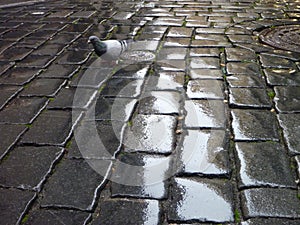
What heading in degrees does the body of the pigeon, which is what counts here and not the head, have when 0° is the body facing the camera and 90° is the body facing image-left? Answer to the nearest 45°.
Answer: approximately 90°

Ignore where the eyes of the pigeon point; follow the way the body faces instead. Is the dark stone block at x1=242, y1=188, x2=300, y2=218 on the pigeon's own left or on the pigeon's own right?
on the pigeon's own left

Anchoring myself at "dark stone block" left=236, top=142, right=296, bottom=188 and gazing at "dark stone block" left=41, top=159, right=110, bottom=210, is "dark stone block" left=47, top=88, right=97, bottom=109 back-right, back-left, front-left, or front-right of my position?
front-right

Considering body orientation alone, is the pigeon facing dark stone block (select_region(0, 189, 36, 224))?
no

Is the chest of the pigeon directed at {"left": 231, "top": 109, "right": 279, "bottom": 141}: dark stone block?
no

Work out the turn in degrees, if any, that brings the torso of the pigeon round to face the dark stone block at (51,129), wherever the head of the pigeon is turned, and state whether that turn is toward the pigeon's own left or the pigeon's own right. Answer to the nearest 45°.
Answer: approximately 90° to the pigeon's own left

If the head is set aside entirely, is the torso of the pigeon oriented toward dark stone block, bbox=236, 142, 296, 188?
no

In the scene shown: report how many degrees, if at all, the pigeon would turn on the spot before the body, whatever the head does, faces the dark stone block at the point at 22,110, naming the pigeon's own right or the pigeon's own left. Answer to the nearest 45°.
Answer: approximately 45° to the pigeon's own left

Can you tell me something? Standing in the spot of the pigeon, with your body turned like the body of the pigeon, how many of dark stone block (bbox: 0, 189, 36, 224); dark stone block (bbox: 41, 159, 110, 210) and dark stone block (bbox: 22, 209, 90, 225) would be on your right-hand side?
0

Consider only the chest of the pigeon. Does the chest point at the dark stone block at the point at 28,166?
no

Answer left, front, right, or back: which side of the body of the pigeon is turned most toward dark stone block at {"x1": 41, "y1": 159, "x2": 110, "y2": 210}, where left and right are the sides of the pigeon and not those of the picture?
left

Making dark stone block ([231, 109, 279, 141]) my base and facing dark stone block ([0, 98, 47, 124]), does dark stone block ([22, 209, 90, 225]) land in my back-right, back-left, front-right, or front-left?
front-left

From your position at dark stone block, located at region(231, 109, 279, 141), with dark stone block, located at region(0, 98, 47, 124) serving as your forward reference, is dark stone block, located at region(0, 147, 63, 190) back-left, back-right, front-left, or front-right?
front-left

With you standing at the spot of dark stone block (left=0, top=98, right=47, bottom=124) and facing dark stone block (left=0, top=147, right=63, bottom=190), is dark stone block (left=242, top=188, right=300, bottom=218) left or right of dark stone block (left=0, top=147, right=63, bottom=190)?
left
